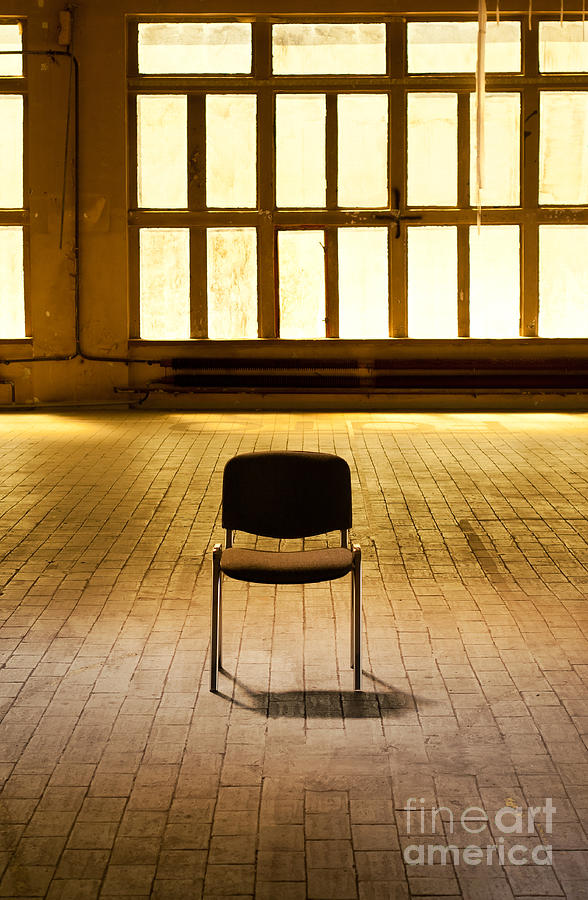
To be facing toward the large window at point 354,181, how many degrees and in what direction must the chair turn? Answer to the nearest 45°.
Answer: approximately 180°

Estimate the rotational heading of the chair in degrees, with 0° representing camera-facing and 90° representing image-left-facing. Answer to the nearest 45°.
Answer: approximately 0°

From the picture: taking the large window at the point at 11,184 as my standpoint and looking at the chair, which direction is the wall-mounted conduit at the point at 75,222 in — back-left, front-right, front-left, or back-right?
front-left

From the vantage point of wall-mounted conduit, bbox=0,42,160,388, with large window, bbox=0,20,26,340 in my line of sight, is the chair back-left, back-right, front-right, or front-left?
back-left

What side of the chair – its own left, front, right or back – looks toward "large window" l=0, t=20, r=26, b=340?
back

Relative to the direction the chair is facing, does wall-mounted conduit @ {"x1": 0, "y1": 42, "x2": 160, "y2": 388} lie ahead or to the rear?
to the rear
